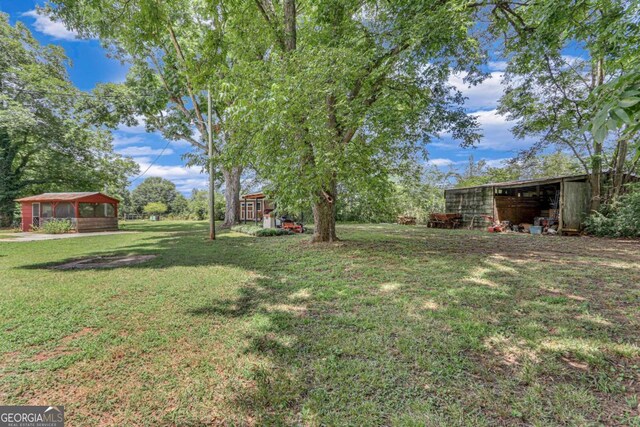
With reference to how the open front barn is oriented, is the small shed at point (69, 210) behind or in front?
in front

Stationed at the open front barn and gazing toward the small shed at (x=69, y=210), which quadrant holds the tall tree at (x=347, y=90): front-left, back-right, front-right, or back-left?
front-left

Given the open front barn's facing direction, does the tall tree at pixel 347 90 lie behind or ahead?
ahead

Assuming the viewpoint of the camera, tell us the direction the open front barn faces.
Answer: facing the viewer and to the left of the viewer

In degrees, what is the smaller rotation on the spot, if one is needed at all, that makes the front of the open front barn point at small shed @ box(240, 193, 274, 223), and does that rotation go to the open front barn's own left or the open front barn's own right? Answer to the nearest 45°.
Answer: approximately 45° to the open front barn's own right

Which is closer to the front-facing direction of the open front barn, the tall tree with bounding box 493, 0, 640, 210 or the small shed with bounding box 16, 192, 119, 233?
the small shed
